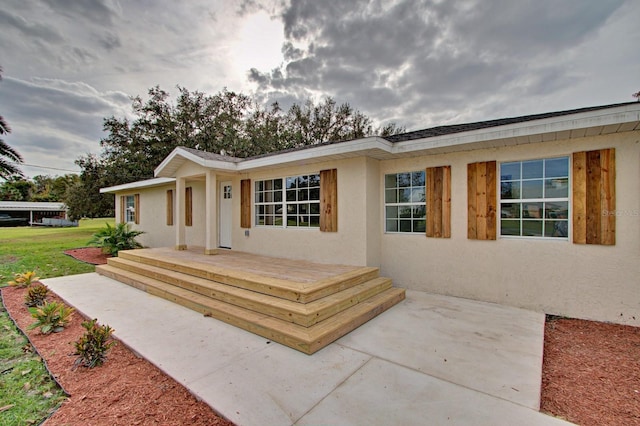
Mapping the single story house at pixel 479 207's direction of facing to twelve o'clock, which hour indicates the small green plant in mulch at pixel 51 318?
The small green plant in mulch is roughly at 1 o'clock from the single story house.

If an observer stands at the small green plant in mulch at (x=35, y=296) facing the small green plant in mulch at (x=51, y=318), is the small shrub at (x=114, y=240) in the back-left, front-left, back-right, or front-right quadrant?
back-left

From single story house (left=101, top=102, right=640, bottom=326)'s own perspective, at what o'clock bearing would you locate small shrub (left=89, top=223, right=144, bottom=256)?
The small shrub is roughly at 2 o'clock from the single story house.

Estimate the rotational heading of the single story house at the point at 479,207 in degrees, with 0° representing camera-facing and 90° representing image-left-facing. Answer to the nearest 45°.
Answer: approximately 45°

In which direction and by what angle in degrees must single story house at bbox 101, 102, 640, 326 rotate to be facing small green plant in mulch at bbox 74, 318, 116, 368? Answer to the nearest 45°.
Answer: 0° — it already faces it

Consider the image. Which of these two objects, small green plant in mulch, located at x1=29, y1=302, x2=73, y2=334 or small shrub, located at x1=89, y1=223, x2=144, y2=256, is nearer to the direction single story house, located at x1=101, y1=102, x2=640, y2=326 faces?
the small green plant in mulch

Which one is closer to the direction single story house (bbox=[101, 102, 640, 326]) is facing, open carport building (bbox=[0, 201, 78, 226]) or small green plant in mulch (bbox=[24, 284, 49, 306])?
the small green plant in mulch

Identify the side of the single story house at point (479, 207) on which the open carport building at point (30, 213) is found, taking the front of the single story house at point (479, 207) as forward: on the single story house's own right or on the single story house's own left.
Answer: on the single story house's own right
